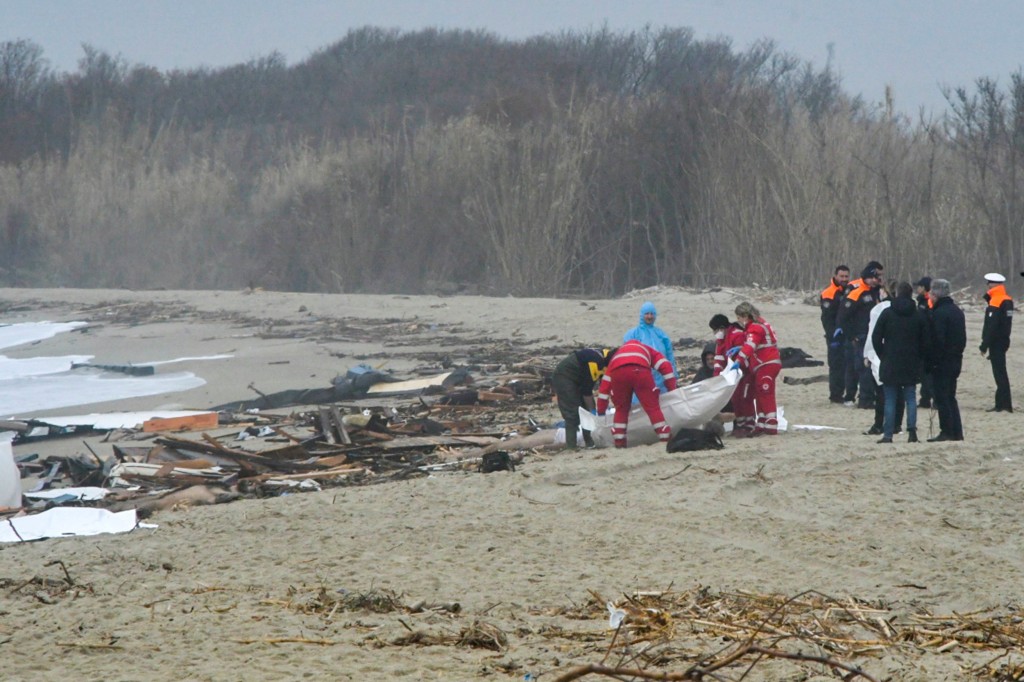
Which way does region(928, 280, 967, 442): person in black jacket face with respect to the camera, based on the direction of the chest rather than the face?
to the viewer's left

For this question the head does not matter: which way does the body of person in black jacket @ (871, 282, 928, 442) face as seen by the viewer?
away from the camera

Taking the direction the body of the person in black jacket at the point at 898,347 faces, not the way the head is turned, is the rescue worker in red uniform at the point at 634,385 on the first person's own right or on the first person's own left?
on the first person's own left

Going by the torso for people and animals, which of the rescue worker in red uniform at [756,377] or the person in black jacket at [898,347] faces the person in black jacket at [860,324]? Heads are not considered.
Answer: the person in black jacket at [898,347]

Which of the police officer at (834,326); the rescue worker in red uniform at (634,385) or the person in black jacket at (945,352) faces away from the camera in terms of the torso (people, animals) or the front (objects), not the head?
the rescue worker in red uniform

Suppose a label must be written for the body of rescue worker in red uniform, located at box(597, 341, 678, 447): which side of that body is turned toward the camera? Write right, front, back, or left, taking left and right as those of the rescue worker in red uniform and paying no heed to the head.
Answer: back

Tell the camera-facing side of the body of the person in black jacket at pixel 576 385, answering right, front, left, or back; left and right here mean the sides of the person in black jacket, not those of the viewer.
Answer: right

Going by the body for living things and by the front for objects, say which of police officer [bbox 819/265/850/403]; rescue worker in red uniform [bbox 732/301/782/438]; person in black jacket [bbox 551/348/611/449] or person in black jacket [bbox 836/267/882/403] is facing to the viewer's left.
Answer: the rescue worker in red uniform

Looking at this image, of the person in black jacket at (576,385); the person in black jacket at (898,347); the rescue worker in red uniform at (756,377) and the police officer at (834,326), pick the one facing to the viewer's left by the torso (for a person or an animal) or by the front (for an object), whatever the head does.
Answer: the rescue worker in red uniform

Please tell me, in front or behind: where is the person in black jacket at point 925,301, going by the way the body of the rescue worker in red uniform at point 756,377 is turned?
behind

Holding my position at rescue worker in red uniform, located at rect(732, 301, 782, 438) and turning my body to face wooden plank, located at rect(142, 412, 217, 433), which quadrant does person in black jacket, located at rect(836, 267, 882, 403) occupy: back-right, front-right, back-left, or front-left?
back-right

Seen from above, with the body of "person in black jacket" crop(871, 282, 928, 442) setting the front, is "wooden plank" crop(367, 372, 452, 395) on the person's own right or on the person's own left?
on the person's own left
